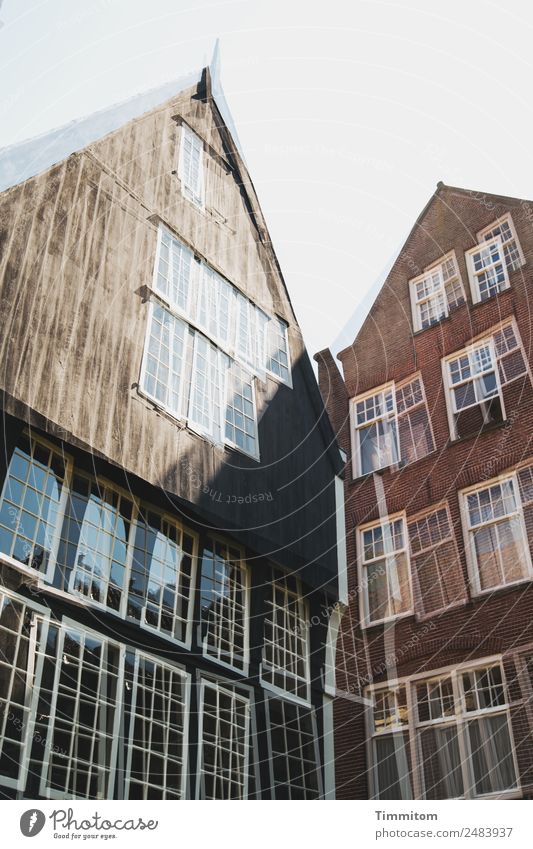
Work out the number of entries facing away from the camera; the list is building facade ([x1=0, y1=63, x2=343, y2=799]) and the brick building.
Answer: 0

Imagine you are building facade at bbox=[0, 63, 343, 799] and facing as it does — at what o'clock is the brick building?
The brick building is roughly at 10 o'clock from the building facade.

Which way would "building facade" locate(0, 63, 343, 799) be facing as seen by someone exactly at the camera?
facing the viewer and to the right of the viewer

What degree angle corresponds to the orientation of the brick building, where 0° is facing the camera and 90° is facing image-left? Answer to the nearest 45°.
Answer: approximately 45°
